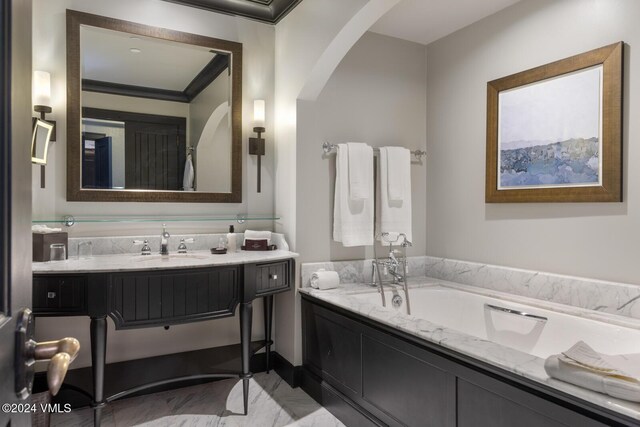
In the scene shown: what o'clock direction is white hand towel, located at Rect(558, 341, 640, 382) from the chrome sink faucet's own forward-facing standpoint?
The white hand towel is roughly at 11 o'clock from the chrome sink faucet.

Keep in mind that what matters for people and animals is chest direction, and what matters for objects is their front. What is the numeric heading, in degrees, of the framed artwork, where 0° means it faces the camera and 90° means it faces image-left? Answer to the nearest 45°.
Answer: approximately 45°

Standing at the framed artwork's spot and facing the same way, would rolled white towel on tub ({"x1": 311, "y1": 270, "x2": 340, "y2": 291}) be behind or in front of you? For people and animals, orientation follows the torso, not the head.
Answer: in front

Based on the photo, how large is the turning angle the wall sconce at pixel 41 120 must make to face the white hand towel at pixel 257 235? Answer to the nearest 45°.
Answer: approximately 90° to its left

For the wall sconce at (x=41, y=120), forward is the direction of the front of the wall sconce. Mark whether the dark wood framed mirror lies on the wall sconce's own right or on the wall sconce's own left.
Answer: on the wall sconce's own left

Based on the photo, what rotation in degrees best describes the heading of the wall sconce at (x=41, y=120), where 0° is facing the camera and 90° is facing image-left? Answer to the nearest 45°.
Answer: approximately 0°

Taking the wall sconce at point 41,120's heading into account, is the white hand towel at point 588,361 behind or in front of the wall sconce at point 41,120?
in front

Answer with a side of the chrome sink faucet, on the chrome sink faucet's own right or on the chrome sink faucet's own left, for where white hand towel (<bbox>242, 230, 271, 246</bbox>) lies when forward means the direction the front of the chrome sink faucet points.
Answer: on the chrome sink faucet's own left

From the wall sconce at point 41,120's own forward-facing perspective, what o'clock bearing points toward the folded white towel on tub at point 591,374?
The folded white towel on tub is roughly at 11 o'clock from the wall sconce.

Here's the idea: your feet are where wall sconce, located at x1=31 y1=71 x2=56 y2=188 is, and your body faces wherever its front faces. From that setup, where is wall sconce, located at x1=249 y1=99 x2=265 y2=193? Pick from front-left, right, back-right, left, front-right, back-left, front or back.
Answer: left
